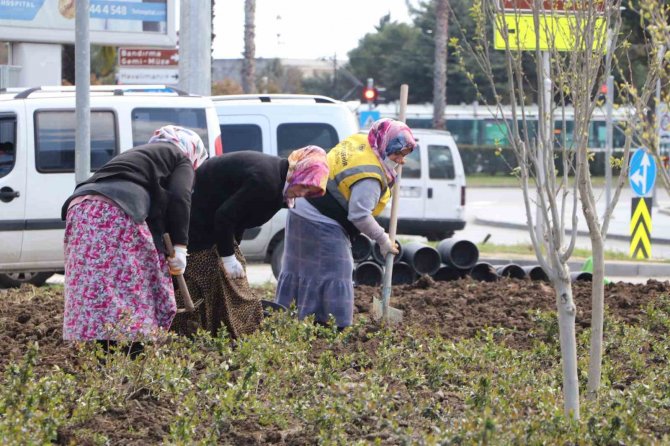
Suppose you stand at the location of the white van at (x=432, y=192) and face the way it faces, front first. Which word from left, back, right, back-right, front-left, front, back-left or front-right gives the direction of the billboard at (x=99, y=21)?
back-left

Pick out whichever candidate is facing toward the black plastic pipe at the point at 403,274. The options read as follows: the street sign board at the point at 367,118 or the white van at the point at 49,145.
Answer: the street sign board

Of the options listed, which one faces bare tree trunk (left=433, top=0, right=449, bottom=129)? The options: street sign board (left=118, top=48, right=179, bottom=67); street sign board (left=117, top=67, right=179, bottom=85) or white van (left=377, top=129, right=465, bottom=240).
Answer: the white van

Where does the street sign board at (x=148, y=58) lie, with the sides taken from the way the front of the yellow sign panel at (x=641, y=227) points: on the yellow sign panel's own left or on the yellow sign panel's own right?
on the yellow sign panel's own right

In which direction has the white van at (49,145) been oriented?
to the viewer's left

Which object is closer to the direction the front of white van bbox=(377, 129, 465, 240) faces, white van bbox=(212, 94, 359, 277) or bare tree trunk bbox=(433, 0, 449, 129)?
the bare tree trunk

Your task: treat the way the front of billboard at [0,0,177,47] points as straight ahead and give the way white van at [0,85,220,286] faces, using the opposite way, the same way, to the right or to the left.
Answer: to the right

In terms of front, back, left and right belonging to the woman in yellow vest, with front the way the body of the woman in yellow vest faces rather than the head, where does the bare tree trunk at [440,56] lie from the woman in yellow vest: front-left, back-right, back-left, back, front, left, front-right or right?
left

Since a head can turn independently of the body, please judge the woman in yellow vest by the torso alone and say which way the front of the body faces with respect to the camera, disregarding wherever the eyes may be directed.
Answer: to the viewer's right
